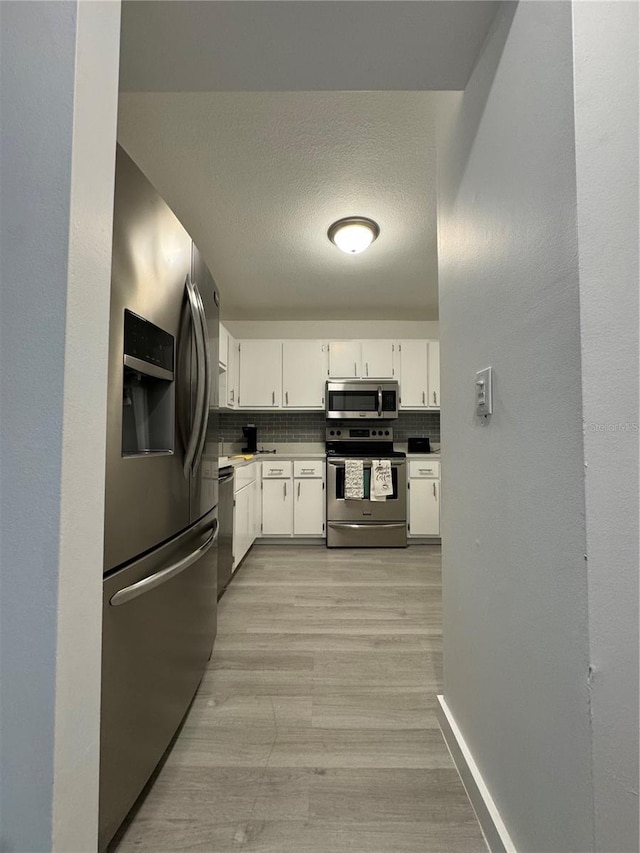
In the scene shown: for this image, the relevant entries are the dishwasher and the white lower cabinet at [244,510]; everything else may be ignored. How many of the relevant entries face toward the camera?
0

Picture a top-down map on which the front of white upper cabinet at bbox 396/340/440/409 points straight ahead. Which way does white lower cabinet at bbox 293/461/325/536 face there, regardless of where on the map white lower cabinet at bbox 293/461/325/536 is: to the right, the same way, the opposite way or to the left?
the same way

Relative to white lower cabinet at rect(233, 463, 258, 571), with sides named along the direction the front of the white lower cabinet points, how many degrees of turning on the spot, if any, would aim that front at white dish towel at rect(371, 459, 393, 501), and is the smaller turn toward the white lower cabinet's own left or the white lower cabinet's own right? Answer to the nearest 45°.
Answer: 0° — it already faces it

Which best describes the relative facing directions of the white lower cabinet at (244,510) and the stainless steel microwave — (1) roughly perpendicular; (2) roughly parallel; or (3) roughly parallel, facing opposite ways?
roughly perpendicular

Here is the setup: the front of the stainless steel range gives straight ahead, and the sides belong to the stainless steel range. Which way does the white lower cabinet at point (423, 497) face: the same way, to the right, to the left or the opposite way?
the same way

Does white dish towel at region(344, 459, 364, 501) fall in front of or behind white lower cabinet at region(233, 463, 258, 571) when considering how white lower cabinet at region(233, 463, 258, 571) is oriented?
in front

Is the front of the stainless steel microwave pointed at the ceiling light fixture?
yes

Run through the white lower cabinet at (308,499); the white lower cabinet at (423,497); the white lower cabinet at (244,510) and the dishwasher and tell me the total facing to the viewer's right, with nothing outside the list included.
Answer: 2

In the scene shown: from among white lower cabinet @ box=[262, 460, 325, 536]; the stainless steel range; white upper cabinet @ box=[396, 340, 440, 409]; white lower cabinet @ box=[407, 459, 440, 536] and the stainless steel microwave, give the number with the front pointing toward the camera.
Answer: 5

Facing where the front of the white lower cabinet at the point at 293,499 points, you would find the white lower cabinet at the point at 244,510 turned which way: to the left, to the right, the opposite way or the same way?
to the left

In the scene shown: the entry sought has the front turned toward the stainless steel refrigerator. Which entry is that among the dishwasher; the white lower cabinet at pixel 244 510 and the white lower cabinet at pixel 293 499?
the white lower cabinet at pixel 293 499

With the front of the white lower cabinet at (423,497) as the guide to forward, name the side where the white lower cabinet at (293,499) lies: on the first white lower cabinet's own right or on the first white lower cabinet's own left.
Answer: on the first white lower cabinet's own right

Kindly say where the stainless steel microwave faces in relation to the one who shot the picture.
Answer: facing the viewer

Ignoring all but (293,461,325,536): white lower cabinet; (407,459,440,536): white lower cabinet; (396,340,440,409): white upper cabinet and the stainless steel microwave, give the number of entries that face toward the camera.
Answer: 4

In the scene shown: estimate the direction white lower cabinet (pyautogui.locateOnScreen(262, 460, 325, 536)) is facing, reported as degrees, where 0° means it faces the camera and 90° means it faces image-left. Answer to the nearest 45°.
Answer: approximately 0°

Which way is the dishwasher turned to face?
to the viewer's right

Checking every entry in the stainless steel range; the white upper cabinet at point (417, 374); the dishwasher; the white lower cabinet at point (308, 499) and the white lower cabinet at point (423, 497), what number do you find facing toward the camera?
4

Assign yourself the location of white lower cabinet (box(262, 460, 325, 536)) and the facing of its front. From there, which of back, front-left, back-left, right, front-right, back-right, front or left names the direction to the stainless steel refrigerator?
front

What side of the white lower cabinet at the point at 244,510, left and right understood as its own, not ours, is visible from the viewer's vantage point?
right

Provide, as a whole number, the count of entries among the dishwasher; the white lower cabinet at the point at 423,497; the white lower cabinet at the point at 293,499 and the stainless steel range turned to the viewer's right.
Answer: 1
